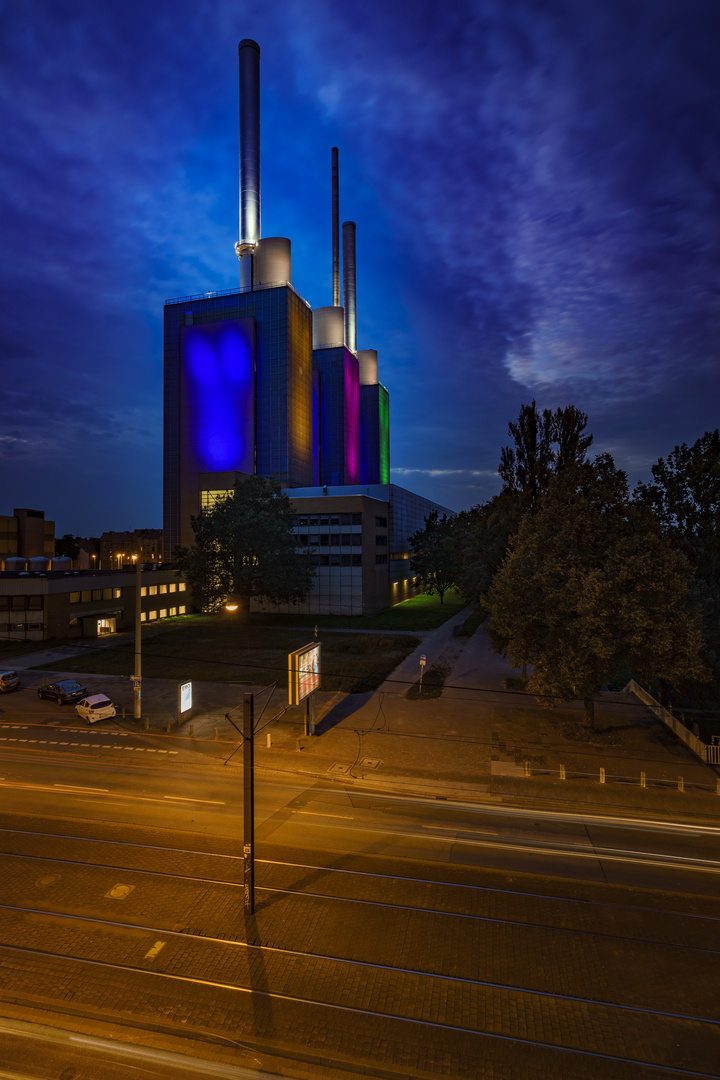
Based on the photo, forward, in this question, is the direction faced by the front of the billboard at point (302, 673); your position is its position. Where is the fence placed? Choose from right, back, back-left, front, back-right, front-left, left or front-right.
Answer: front-left
